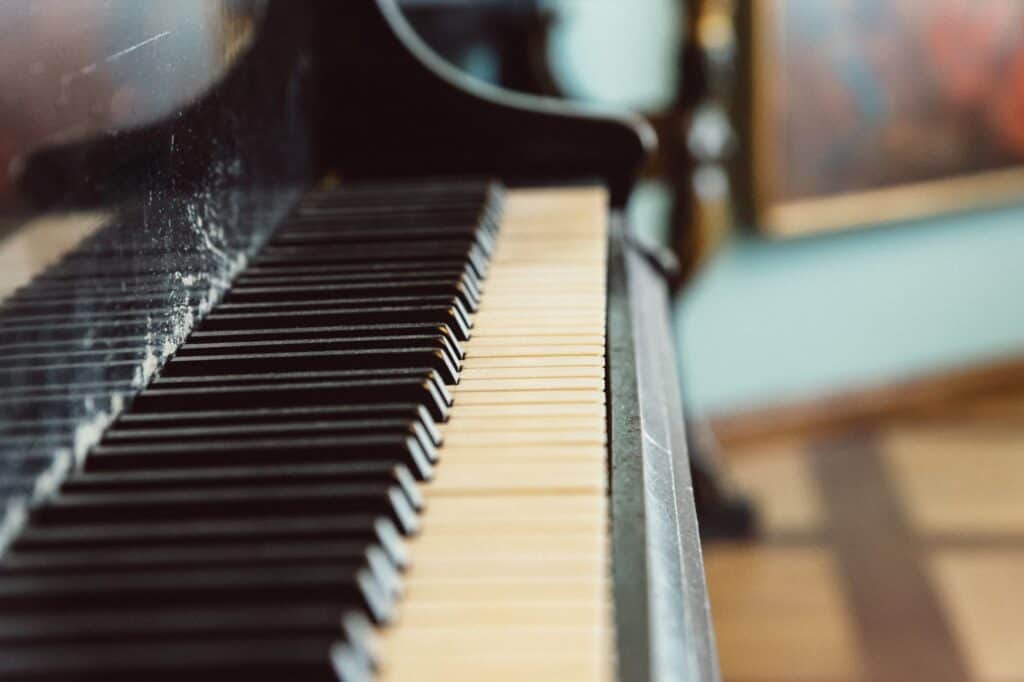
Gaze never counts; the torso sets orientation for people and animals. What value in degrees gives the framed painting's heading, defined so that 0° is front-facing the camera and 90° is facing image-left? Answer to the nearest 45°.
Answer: approximately 315°

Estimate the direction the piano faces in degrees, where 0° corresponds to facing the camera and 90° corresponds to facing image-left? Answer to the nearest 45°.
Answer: approximately 270°

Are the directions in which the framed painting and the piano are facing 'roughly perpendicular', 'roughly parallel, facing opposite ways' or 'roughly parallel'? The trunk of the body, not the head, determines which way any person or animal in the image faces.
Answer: roughly perpendicular
